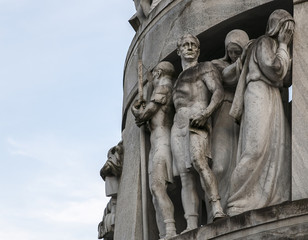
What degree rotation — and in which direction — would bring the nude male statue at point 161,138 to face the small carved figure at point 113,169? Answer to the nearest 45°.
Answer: approximately 45° to its right

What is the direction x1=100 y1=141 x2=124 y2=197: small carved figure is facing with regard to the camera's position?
facing to the left of the viewer

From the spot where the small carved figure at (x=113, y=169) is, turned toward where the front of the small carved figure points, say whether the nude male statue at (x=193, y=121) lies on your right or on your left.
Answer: on your left
